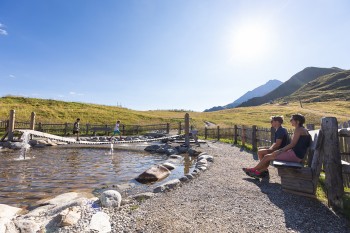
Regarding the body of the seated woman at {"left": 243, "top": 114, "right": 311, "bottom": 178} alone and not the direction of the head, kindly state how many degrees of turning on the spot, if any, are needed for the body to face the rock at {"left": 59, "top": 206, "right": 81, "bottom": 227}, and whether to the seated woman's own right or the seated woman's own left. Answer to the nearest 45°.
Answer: approximately 45° to the seated woman's own left

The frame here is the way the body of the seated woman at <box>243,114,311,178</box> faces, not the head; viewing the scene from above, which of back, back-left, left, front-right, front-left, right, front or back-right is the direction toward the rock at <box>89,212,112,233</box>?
front-left

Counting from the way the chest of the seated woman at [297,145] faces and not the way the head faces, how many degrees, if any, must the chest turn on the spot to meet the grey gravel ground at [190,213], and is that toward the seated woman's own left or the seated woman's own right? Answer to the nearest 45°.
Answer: approximately 45° to the seated woman's own left

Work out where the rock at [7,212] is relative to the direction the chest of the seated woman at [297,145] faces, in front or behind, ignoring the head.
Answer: in front

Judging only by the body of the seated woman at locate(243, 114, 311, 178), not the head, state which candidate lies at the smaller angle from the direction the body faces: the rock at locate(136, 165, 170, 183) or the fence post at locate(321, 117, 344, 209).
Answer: the rock

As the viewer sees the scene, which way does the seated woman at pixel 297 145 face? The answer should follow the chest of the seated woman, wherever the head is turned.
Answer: to the viewer's left

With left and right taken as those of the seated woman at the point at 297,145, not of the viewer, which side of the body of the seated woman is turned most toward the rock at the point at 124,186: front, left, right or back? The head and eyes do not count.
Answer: front

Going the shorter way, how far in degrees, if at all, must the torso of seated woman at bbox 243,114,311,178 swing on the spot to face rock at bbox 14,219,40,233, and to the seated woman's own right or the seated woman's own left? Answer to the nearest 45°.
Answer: approximately 45° to the seated woman's own left

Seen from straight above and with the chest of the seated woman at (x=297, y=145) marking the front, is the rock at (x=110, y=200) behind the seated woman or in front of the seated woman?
in front

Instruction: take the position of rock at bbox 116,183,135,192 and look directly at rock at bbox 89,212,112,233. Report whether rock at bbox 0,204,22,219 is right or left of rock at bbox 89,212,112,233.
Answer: right
